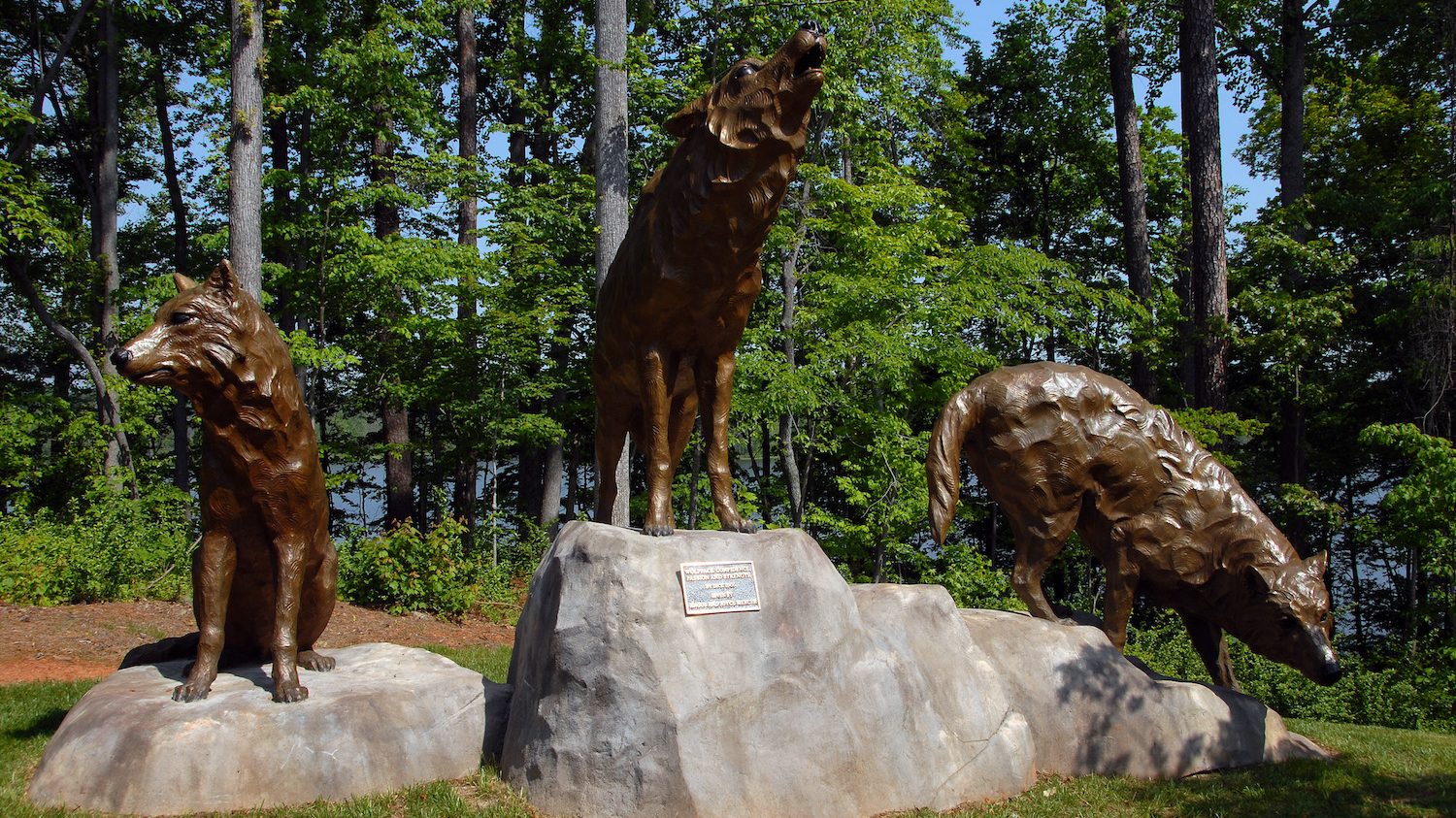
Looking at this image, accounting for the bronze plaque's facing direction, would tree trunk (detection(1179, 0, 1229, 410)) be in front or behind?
behind

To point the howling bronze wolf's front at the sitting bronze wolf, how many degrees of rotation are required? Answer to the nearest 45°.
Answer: approximately 135° to its right

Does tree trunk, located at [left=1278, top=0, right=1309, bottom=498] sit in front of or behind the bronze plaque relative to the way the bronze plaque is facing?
behind

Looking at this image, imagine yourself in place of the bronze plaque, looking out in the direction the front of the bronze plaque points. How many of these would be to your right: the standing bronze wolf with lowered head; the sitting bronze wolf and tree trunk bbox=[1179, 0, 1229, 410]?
1

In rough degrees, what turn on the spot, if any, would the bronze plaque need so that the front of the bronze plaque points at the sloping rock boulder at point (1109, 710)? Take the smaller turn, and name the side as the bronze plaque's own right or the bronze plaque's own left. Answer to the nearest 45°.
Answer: approximately 135° to the bronze plaque's own left

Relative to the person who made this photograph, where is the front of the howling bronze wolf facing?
facing the viewer and to the right of the viewer

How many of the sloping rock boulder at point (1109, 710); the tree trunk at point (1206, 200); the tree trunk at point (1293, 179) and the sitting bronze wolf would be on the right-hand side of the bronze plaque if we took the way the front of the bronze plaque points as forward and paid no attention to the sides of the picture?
1

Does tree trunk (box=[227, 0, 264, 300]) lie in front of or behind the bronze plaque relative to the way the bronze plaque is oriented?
behind

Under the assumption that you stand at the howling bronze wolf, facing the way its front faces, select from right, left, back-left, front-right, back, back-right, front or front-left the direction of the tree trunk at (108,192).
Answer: back

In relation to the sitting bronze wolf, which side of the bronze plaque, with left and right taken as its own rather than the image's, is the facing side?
right

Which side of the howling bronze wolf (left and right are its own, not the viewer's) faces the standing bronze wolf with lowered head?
left

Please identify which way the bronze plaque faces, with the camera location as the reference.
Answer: facing the viewer

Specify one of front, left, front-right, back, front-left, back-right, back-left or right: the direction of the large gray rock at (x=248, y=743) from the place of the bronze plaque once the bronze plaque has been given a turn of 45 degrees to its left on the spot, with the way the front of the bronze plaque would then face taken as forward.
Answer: back-right

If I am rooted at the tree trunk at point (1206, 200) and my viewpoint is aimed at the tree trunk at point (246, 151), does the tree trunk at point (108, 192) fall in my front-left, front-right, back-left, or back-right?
front-right

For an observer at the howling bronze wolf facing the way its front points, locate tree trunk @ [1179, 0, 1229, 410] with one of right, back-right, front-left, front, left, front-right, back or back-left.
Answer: left

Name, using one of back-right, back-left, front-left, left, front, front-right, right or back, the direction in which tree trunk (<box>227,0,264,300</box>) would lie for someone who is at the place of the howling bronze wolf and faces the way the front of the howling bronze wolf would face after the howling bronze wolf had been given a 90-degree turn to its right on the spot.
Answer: right

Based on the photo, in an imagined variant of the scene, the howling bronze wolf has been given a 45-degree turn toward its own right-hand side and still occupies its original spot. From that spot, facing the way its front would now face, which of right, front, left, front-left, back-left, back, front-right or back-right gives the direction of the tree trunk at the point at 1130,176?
back-left
